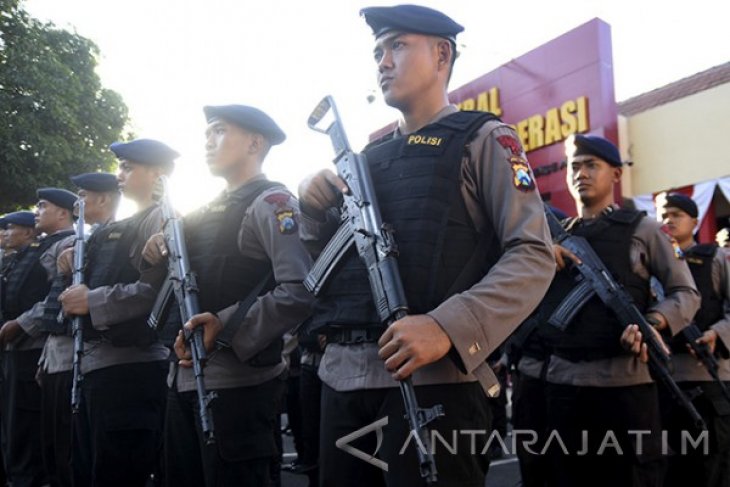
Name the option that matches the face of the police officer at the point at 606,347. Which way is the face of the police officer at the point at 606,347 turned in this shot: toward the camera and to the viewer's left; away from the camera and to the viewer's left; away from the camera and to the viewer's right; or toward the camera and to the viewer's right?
toward the camera and to the viewer's left

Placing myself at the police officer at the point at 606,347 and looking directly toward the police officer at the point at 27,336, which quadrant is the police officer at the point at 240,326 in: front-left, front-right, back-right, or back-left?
front-left

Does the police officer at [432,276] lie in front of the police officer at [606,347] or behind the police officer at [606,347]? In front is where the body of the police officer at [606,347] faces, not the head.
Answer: in front

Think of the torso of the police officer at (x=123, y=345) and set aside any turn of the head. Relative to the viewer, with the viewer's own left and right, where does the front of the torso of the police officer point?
facing to the left of the viewer

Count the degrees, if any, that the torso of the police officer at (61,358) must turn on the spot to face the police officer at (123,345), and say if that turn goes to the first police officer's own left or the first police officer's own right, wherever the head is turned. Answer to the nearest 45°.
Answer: approximately 90° to the first police officer's own left

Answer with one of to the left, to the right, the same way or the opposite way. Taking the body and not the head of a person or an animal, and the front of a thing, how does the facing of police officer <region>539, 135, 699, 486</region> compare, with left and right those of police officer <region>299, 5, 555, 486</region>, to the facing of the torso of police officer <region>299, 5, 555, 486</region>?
the same way

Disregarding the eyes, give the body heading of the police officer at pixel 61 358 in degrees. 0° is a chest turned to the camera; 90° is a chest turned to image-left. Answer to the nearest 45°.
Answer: approximately 90°

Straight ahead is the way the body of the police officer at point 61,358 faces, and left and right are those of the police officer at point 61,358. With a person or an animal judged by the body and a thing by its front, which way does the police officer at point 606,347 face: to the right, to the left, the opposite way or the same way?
the same way

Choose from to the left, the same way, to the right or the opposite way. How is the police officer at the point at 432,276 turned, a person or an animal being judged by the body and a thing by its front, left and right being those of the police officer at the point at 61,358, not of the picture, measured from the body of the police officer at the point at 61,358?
the same way

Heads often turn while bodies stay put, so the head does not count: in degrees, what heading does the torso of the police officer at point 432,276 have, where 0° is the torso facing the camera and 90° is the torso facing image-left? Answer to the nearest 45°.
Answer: approximately 45°

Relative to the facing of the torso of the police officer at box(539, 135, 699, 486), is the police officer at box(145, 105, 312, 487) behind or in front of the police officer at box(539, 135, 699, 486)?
in front

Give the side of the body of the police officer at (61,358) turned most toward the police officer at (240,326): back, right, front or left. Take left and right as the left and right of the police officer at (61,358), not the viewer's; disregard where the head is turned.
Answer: left

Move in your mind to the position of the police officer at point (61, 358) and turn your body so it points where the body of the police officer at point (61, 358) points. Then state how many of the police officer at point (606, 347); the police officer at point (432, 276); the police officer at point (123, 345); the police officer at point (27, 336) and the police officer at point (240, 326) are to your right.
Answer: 1
